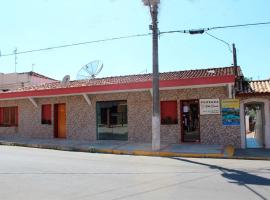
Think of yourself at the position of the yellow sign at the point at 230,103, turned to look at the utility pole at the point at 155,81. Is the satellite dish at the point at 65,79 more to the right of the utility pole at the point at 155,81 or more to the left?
right

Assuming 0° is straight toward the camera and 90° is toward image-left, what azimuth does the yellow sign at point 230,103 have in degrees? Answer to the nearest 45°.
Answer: approximately 0°

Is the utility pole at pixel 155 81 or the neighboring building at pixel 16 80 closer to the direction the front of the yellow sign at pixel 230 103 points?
the utility pole

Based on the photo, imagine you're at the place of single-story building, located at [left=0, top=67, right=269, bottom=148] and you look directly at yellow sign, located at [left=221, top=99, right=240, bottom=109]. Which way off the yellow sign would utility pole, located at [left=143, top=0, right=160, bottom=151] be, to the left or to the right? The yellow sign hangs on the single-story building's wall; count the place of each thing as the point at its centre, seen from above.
right

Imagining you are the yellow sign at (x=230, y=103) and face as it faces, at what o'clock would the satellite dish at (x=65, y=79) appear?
The satellite dish is roughly at 4 o'clock from the yellow sign.

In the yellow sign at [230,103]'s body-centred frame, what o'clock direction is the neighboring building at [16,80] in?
The neighboring building is roughly at 4 o'clock from the yellow sign.

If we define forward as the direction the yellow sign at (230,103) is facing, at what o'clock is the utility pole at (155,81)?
The utility pole is roughly at 2 o'clock from the yellow sign.
